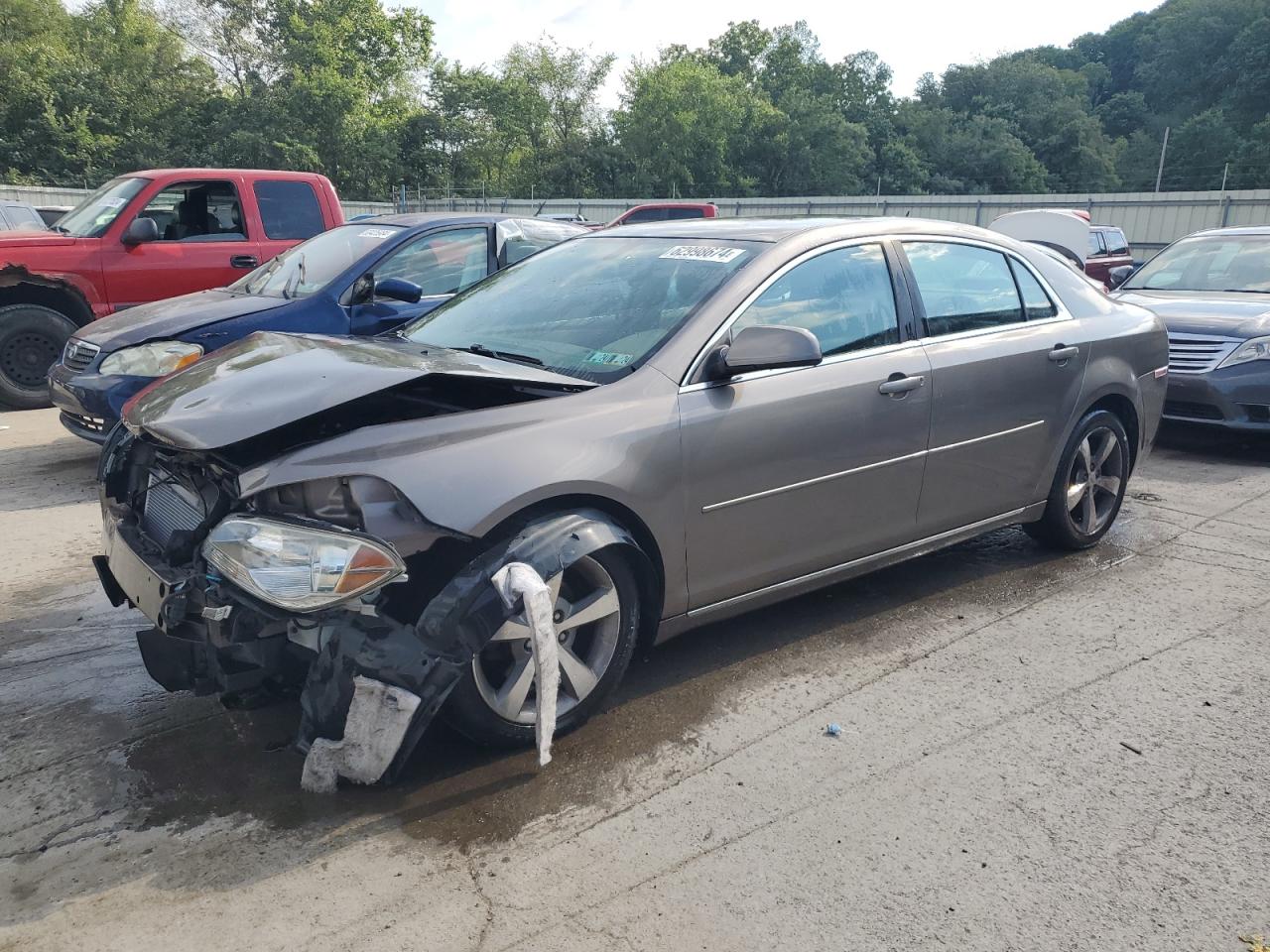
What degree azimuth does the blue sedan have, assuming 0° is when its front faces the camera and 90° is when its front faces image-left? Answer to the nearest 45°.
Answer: approximately 45°

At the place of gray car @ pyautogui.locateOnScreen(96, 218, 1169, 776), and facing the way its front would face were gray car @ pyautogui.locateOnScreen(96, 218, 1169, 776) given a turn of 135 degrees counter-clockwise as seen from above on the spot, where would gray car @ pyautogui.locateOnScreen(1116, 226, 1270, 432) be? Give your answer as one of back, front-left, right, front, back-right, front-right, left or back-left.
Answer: front-left

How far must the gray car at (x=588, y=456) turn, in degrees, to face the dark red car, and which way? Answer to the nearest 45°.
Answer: approximately 180°

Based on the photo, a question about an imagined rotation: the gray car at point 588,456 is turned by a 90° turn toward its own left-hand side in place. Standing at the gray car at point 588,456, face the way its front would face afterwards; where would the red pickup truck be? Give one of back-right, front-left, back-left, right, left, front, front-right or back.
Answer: back

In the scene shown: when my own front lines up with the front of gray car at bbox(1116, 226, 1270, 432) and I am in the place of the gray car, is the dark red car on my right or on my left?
on my right

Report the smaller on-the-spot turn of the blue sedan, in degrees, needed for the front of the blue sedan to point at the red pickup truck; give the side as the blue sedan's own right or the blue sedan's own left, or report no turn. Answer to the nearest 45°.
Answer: approximately 90° to the blue sedan's own right

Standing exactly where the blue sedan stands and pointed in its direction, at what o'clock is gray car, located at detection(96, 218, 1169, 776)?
The gray car is roughly at 10 o'clock from the blue sedan.

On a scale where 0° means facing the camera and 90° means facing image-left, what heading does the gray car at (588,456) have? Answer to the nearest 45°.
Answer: approximately 45°
